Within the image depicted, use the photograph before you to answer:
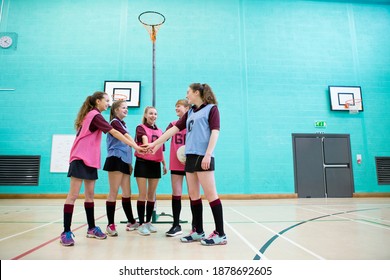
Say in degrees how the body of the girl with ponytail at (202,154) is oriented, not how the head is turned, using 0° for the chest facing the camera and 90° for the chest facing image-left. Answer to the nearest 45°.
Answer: approximately 45°

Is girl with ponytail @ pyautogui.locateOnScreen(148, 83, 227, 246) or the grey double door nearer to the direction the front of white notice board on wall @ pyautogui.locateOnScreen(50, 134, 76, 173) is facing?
the girl with ponytail

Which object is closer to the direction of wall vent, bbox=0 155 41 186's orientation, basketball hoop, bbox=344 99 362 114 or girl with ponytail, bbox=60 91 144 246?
the girl with ponytail

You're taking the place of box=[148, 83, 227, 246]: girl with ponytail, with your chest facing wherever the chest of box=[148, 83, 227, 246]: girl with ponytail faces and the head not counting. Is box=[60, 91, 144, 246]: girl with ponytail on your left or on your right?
on your right

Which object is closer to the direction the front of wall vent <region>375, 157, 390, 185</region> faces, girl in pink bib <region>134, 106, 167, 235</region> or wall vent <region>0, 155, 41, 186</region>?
the girl in pink bib

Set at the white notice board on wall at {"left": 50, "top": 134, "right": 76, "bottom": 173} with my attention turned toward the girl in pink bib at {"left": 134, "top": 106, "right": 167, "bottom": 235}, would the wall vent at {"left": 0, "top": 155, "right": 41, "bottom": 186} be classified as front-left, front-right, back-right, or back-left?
back-right

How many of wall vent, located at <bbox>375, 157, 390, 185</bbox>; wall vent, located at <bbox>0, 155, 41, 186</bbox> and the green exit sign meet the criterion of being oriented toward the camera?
3

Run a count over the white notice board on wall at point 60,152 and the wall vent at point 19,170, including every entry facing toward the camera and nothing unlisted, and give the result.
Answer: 2

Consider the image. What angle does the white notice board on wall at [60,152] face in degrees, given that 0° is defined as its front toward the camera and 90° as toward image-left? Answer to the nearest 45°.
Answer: approximately 0°

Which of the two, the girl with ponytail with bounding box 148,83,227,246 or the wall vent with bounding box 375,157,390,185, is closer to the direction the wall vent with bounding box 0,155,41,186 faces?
the girl with ponytail

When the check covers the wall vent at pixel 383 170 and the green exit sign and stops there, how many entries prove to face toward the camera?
2
